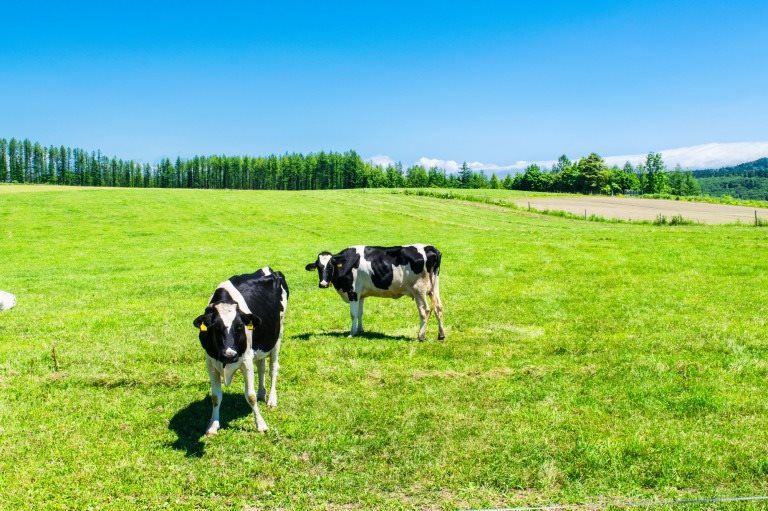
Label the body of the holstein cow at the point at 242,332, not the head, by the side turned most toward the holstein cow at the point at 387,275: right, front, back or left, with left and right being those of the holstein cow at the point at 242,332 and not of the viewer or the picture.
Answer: back

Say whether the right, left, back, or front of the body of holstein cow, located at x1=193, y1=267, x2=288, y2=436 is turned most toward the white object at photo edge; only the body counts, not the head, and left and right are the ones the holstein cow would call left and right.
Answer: right

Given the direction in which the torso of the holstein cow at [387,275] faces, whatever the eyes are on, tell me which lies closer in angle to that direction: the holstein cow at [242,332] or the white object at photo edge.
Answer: the white object at photo edge

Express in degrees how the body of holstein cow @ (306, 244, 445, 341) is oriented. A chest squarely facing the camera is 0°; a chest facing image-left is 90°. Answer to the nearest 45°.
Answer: approximately 90°

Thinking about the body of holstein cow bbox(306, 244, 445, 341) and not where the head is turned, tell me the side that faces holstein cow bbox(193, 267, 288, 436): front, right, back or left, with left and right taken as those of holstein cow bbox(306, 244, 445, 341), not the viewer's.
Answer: left
